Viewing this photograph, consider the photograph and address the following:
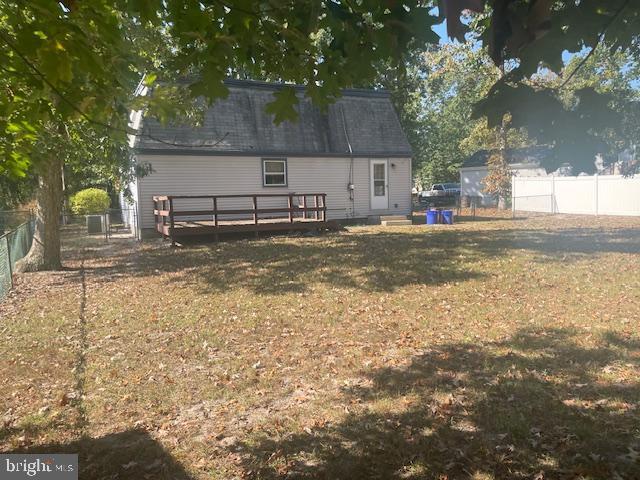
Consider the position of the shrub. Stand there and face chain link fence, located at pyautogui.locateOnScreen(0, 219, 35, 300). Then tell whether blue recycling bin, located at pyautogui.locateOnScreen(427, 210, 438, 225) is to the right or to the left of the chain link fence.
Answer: left

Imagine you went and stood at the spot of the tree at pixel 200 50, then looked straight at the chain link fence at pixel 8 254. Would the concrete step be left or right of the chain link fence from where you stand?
right

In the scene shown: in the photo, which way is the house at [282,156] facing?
away from the camera

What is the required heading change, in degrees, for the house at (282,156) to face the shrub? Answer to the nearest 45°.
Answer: approximately 45° to its left

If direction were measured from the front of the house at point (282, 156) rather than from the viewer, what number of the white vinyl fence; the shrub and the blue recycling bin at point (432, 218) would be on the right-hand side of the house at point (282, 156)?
2

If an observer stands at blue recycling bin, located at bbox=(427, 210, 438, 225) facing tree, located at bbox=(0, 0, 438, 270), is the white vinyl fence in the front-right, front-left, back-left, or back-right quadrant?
back-left

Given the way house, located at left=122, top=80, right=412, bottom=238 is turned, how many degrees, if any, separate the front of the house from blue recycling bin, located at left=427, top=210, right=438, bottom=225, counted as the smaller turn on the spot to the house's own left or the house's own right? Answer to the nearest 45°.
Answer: approximately 90° to the house's own right

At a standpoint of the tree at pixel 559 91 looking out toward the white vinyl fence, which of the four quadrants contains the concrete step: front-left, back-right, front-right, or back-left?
front-left

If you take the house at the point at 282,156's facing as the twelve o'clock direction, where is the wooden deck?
The wooden deck is roughly at 7 o'clock from the house.

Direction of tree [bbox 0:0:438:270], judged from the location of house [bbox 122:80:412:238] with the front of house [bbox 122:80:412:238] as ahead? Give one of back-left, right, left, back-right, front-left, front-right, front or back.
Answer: back

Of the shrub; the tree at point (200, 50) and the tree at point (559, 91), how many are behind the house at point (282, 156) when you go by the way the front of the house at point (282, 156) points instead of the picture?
2

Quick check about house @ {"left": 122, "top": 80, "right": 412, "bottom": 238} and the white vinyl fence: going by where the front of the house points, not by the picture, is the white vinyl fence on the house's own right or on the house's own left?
on the house's own right

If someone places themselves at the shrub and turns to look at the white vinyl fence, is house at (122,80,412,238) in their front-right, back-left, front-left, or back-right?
front-right

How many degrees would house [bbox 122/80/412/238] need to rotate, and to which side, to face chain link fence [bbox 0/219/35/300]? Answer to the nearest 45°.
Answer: approximately 135° to its left

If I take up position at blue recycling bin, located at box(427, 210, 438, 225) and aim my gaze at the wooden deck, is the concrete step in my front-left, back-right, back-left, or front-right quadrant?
front-right
